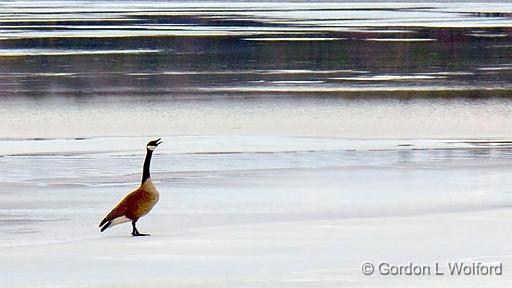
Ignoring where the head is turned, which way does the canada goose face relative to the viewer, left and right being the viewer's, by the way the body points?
facing to the right of the viewer
